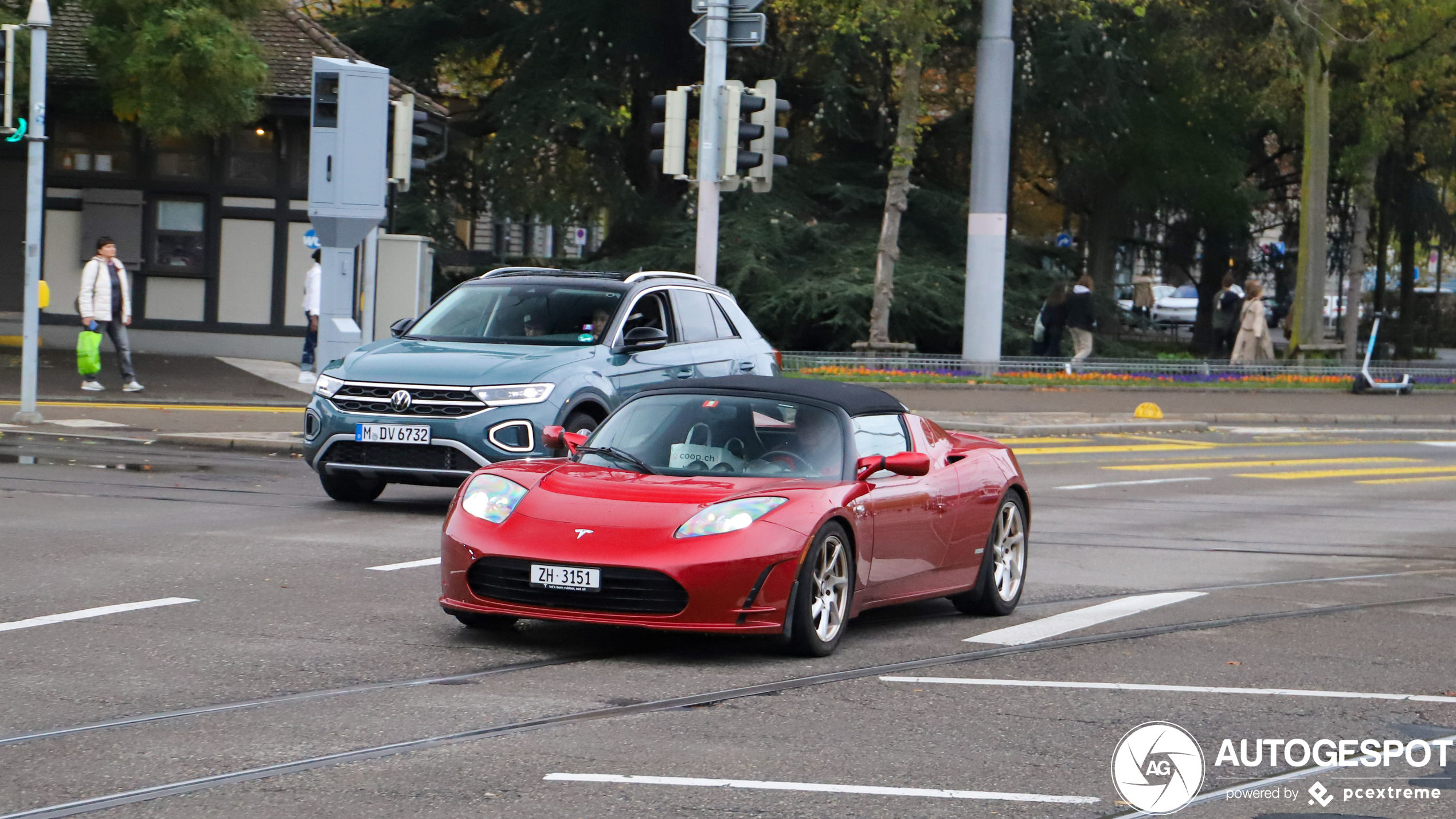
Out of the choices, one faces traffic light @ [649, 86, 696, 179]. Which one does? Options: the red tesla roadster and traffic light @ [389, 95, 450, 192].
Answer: traffic light @ [389, 95, 450, 192]

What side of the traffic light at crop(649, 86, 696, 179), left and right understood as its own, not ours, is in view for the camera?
left

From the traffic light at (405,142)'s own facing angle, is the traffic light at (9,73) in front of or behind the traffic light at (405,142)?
behind

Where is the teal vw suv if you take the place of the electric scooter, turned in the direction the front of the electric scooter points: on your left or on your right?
on your left

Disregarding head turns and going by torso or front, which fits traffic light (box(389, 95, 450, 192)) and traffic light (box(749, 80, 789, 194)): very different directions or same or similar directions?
same or similar directions

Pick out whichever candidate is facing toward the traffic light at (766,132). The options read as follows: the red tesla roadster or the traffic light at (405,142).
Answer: the traffic light at (405,142)

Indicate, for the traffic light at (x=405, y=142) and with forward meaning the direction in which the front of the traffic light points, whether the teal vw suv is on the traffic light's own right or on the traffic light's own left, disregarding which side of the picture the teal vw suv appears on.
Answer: on the traffic light's own right

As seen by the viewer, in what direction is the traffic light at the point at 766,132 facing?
to the viewer's right

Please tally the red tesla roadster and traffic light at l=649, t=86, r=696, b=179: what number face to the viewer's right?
0

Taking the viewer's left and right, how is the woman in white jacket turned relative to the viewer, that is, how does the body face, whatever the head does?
facing the viewer and to the right of the viewer

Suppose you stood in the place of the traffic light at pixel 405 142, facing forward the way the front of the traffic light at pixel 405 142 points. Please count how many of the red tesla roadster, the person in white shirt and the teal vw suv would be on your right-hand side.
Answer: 2

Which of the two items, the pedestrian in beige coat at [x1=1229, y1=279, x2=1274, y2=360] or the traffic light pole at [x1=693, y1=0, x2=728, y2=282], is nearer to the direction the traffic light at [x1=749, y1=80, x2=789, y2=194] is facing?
the pedestrian in beige coat

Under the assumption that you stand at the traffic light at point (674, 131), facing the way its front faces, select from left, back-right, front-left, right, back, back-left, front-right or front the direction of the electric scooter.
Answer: back-right

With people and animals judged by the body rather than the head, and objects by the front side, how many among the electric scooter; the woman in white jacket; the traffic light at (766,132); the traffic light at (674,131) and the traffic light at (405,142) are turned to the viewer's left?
2

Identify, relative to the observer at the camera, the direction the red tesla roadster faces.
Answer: facing the viewer and to the left of the viewer

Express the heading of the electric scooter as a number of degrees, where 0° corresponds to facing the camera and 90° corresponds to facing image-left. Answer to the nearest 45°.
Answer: approximately 90°

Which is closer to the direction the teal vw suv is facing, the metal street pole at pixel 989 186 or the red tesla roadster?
the red tesla roadster

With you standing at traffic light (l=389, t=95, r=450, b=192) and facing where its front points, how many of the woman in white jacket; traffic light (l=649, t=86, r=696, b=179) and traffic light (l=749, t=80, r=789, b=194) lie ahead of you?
2

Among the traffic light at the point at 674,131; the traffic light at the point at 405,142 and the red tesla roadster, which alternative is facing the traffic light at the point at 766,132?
the traffic light at the point at 405,142
